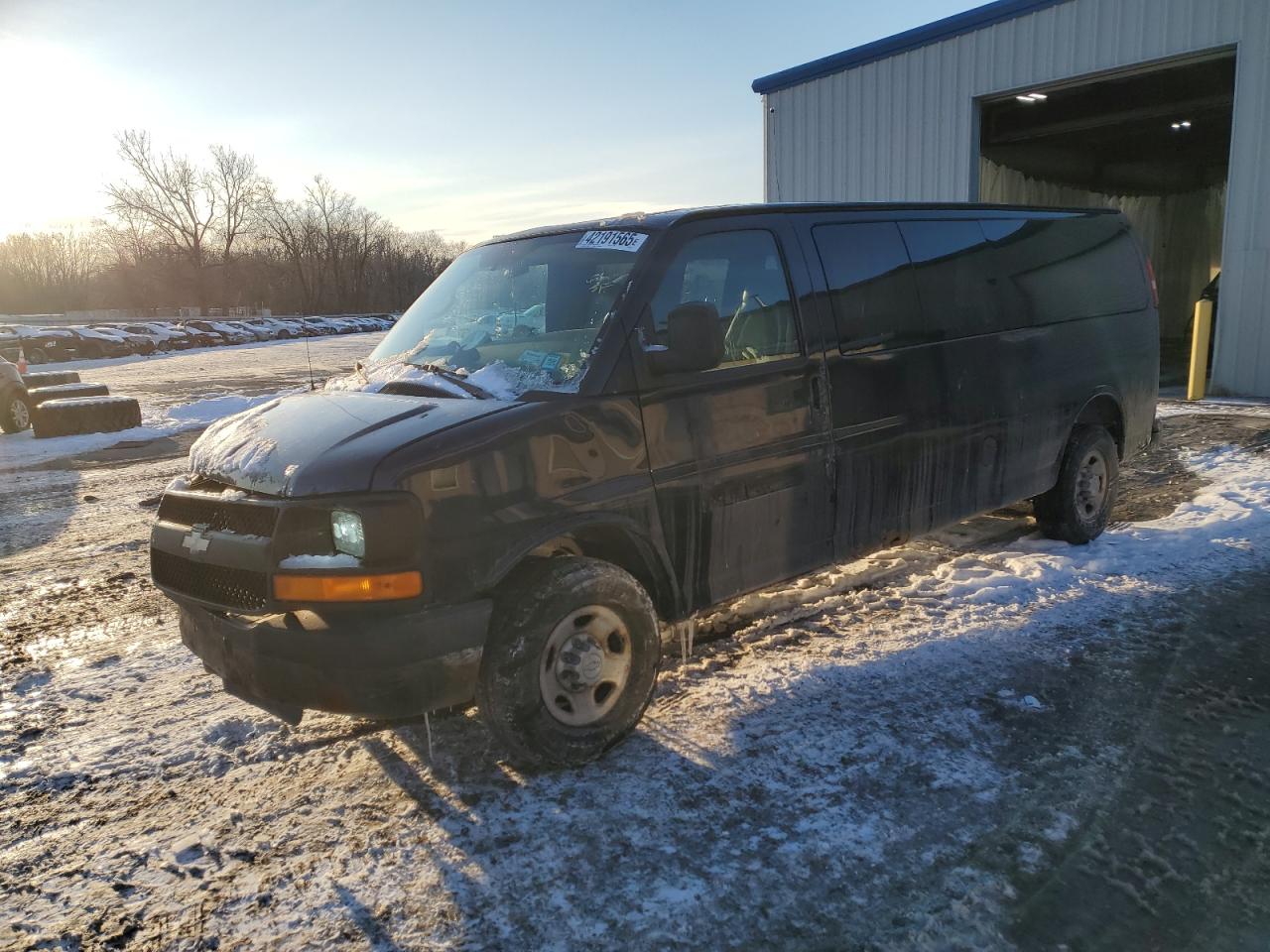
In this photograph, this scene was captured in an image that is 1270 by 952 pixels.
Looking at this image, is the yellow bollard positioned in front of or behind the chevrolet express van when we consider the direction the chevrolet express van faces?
behind

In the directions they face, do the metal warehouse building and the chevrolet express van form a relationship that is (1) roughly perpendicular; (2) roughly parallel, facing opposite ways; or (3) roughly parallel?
roughly parallel

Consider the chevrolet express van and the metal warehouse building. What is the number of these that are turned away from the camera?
0

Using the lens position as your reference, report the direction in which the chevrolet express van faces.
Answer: facing the viewer and to the left of the viewer
